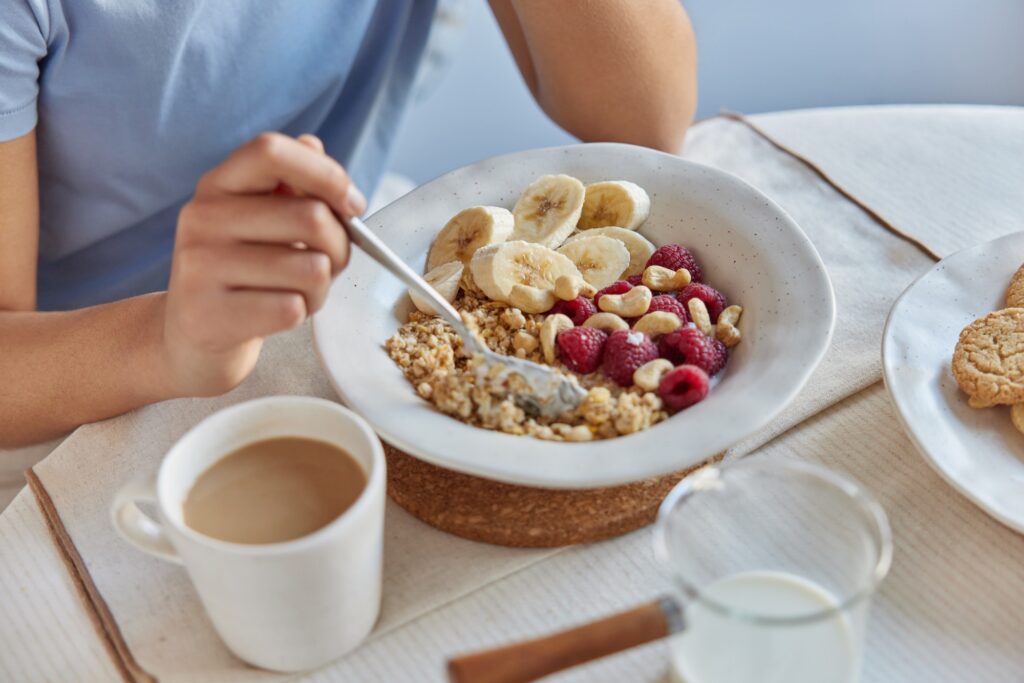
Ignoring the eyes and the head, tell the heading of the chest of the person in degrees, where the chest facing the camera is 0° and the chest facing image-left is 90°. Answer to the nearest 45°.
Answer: approximately 315°
